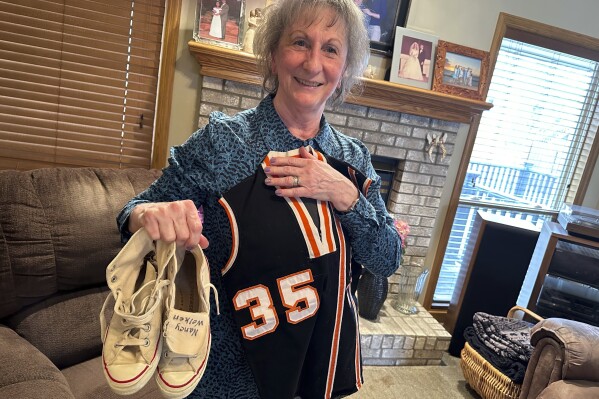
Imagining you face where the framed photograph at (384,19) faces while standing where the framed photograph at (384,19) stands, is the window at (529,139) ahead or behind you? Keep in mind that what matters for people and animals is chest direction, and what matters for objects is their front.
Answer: behind

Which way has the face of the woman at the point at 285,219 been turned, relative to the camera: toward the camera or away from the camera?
toward the camera

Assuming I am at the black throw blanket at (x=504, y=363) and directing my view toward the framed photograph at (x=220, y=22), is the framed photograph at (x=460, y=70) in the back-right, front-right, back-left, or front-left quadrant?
front-right

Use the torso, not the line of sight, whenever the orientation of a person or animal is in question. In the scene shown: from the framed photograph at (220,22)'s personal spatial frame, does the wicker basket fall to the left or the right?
on its left

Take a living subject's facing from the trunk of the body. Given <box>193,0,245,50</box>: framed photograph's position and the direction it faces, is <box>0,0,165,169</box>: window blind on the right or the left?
on its right

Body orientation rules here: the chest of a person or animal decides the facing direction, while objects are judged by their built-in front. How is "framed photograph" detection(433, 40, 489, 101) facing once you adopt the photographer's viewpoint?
facing the viewer and to the left of the viewer

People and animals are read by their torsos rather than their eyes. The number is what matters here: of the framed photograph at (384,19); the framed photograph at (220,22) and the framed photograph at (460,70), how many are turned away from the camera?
0

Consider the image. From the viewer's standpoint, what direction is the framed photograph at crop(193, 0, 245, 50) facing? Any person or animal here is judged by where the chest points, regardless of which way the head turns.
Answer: toward the camera

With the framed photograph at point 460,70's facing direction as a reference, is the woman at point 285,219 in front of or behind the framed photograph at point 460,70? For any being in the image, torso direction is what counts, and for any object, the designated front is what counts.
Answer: in front

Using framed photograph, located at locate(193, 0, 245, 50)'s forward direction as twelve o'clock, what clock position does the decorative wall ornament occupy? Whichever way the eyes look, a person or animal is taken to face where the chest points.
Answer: The decorative wall ornament is roughly at 9 o'clock from the framed photograph.

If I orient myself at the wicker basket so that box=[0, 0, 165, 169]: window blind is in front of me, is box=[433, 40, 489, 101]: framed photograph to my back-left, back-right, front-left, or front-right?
front-right
